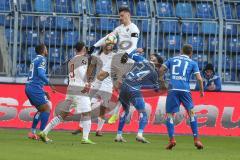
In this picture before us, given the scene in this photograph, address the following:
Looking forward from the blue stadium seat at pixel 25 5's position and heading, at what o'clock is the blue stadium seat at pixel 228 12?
the blue stadium seat at pixel 228 12 is roughly at 9 o'clock from the blue stadium seat at pixel 25 5.

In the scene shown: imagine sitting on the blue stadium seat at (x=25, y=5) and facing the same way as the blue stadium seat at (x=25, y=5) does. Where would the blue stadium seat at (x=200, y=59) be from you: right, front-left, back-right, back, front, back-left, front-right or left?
left

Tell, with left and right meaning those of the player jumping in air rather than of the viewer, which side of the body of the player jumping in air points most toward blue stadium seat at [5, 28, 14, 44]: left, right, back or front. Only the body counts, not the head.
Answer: right

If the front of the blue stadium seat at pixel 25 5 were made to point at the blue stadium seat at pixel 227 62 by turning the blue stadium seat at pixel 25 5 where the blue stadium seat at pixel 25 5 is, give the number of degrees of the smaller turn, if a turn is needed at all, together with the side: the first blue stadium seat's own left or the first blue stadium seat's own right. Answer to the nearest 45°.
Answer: approximately 90° to the first blue stadium seat's own left

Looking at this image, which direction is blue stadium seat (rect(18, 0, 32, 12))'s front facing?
toward the camera

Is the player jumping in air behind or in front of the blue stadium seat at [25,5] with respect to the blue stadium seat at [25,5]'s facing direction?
in front

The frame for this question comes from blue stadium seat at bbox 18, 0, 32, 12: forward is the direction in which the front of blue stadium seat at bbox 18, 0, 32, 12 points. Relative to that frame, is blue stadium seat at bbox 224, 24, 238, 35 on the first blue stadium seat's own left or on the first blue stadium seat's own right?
on the first blue stadium seat's own left

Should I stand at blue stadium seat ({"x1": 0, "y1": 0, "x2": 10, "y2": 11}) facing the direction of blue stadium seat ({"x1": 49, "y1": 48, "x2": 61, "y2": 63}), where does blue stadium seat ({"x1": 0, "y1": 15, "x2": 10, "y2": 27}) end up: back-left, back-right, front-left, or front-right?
front-right

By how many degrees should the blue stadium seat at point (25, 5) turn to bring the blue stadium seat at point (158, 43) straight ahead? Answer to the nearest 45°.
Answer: approximately 90° to its left

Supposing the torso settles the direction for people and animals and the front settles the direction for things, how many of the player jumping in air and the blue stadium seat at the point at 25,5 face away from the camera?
0
